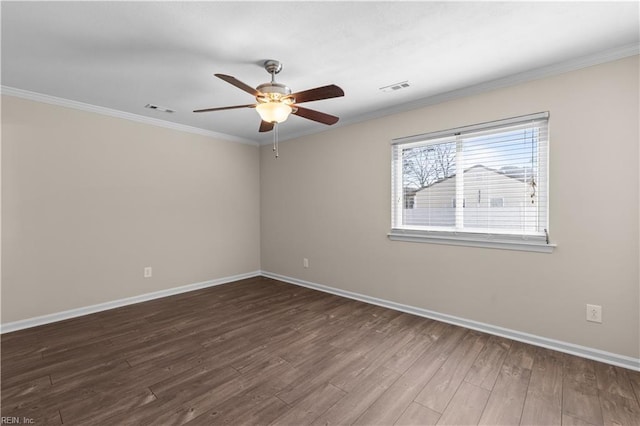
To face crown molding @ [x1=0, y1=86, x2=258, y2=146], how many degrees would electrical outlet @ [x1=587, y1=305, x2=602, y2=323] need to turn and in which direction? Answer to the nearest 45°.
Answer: approximately 45° to its right

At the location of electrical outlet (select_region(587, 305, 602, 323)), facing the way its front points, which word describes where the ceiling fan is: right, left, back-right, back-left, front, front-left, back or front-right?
front-right
